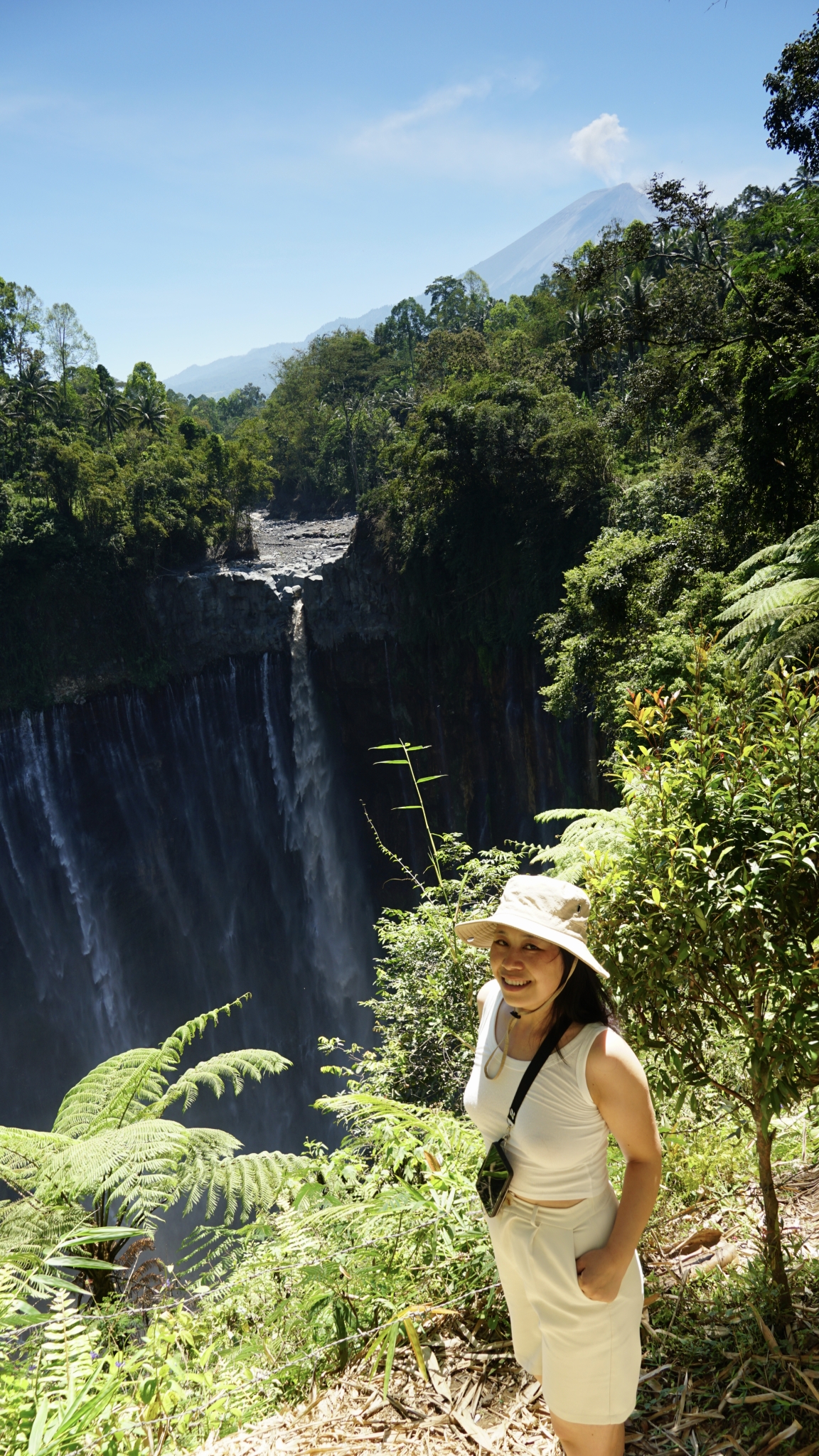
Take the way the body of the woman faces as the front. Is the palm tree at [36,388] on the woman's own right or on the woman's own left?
on the woman's own right

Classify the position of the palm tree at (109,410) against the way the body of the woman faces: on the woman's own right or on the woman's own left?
on the woman's own right

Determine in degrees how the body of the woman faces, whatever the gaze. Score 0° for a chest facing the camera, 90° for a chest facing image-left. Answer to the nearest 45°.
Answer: approximately 45°

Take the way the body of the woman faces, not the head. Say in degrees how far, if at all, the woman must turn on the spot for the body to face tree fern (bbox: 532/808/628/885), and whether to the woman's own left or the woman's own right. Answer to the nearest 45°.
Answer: approximately 135° to the woman's own right
